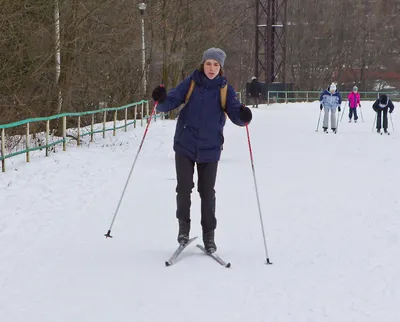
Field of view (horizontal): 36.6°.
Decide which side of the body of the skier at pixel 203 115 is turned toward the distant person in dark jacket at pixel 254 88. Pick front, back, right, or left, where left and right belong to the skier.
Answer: back

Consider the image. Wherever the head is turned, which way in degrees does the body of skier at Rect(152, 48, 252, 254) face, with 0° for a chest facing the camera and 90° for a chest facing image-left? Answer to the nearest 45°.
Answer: approximately 0°
